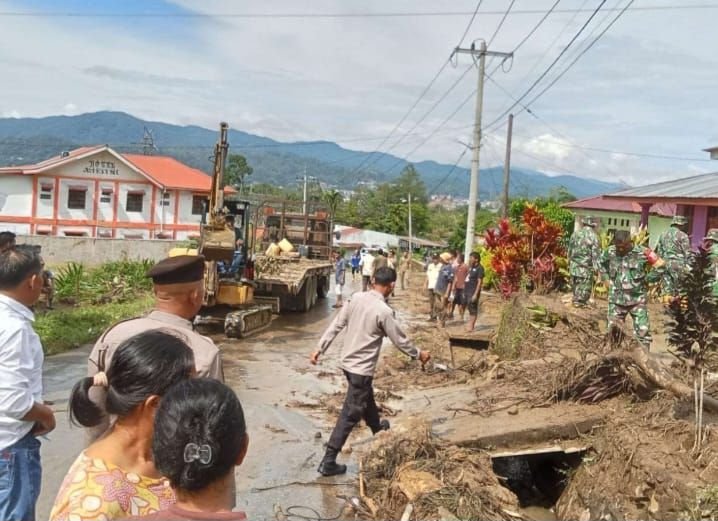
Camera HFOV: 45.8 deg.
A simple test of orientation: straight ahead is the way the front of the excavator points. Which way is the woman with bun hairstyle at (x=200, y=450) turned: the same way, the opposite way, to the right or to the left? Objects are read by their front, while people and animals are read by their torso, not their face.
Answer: the opposite way

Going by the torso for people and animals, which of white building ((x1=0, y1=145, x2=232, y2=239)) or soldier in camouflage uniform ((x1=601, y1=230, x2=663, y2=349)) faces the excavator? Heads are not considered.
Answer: the white building

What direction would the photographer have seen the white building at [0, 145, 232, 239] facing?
facing the viewer

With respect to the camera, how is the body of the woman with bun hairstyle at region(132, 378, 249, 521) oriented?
away from the camera

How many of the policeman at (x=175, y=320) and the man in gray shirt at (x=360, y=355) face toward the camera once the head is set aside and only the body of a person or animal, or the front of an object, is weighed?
0

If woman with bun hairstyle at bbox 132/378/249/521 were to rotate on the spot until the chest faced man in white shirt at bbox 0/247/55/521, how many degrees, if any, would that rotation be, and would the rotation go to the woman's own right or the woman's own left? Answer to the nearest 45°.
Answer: approximately 45° to the woman's own left

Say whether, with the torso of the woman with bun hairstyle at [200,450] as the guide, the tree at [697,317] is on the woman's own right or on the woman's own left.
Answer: on the woman's own right

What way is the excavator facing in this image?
toward the camera

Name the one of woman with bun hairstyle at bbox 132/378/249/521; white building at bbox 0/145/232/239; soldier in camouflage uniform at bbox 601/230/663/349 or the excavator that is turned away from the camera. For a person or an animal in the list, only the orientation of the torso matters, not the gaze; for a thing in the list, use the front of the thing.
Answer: the woman with bun hairstyle

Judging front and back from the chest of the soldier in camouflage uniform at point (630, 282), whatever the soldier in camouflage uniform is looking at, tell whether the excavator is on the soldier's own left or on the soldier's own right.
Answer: on the soldier's own right

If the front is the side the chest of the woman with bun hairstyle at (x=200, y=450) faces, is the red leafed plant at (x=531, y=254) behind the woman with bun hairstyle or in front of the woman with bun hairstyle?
in front

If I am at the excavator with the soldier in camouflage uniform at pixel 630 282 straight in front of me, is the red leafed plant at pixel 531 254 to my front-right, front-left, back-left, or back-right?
front-left

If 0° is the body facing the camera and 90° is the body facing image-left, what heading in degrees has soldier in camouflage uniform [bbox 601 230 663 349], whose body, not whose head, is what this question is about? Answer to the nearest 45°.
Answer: approximately 0°

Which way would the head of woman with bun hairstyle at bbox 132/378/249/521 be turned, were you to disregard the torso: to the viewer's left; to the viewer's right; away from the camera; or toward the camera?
away from the camera

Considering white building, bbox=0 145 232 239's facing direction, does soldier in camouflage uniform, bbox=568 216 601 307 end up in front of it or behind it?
in front

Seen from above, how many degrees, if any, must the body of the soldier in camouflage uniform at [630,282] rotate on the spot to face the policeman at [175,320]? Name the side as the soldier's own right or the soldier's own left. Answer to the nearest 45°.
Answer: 0° — they already face them

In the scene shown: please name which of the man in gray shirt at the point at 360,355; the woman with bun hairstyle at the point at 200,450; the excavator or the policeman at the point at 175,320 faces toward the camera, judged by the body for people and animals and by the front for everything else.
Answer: the excavator

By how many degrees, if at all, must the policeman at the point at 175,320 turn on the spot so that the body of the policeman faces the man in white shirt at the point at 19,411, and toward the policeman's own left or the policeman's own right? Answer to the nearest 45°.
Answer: approximately 135° to the policeman's own left
